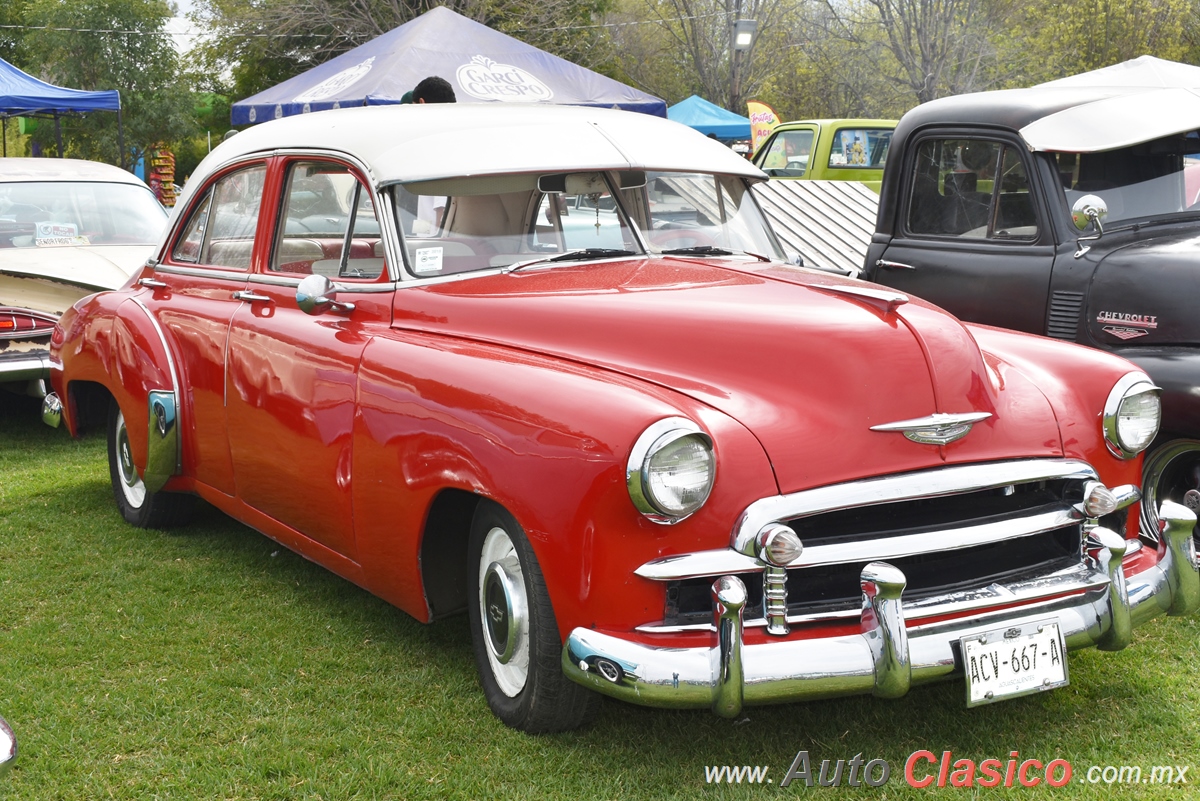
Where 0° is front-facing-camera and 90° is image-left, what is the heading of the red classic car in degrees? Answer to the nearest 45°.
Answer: approximately 315°

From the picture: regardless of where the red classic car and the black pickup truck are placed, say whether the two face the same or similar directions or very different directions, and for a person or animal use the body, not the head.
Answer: same or similar directions

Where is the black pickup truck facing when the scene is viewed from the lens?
facing the viewer and to the right of the viewer

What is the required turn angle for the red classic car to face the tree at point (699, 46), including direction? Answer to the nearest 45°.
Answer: approximately 135° to its left

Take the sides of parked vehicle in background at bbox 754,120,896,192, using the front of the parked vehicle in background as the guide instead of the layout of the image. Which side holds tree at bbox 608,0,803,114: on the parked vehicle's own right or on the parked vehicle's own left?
on the parked vehicle's own right

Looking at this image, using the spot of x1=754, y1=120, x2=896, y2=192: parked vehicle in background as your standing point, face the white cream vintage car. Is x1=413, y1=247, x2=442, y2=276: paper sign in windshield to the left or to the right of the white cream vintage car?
left

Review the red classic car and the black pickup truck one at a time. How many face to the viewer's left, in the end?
0

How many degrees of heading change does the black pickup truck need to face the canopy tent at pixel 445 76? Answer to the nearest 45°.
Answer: approximately 180°

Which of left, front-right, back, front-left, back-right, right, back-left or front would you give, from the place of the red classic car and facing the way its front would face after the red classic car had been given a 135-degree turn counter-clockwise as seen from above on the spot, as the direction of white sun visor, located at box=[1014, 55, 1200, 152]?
front-right

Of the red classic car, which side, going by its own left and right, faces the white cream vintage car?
back

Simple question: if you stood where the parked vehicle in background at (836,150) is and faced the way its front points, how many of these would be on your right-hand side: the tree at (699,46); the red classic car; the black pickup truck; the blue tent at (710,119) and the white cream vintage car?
2
